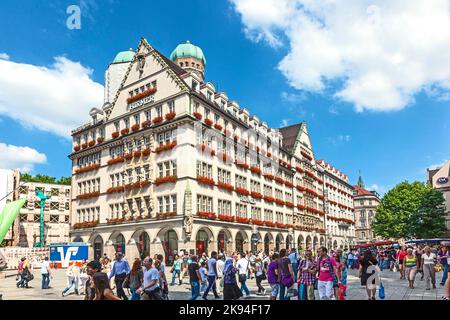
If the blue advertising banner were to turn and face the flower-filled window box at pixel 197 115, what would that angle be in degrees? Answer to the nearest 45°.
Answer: approximately 45° to its left

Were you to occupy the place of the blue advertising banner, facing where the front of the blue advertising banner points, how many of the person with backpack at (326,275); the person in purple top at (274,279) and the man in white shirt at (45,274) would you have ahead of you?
3

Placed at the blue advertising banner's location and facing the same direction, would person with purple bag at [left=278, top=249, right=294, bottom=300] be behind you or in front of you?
in front

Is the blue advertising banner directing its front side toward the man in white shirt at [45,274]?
yes

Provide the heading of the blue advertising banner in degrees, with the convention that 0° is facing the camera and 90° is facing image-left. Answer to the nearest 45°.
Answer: approximately 0°
